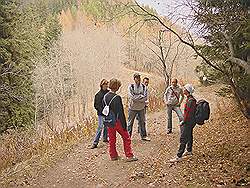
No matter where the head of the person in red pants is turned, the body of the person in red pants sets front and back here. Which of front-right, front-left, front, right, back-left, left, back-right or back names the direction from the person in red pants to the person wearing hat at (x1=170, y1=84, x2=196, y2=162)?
front-right

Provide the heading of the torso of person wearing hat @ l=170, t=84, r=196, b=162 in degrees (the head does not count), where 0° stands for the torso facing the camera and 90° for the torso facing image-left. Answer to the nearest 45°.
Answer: approximately 90°

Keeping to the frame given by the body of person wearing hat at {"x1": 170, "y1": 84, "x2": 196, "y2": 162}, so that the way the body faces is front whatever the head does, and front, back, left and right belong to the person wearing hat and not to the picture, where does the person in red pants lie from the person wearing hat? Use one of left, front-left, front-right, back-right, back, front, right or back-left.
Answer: front

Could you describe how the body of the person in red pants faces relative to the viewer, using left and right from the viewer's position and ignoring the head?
facing away from the viewer and to the right of the viewer

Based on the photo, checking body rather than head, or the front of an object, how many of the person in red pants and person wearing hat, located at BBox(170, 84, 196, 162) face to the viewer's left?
1
